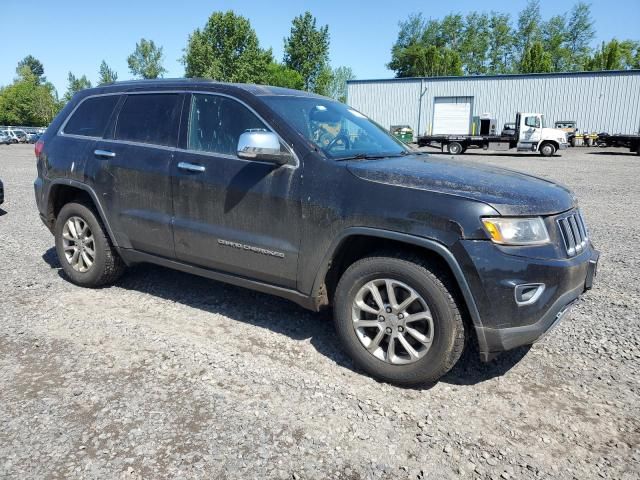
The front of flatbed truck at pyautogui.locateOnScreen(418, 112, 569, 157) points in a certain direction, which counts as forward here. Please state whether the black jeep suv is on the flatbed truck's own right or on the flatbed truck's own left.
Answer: on the flatbed truck's own right

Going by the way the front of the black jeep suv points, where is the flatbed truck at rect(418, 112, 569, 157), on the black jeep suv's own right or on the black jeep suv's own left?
on the black jeep suv's own left

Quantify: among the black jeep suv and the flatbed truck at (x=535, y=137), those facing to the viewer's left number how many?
0

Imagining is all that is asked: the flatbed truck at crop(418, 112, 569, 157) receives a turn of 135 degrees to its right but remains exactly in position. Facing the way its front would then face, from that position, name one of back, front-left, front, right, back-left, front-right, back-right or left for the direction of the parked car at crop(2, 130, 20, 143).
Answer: front-right

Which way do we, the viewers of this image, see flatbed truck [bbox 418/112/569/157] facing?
facing to the right of the viewer

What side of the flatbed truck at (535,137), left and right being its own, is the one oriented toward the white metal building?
left

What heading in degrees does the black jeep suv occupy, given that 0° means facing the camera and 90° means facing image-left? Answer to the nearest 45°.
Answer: approximately 315°
